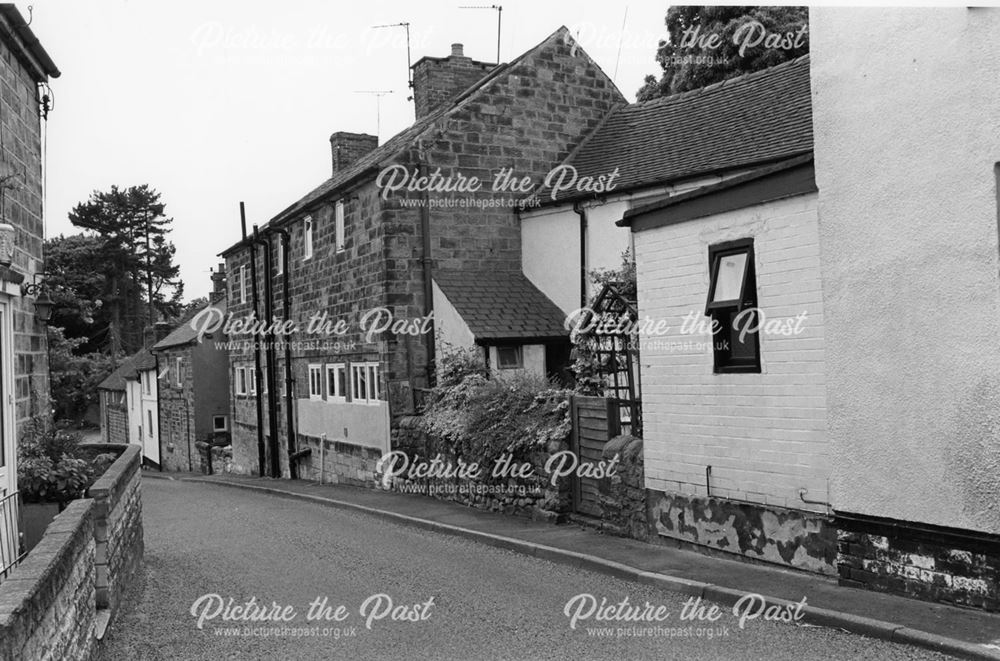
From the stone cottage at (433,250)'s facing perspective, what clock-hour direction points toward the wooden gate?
The wooden gate is roughly at 10 o'clock from the stone cottage.

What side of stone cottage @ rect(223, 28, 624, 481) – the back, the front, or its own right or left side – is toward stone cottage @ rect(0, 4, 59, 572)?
front

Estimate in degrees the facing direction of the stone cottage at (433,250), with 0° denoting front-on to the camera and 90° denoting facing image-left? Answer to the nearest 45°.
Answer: approximately 45°

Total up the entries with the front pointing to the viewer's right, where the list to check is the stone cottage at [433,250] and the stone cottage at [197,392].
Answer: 0

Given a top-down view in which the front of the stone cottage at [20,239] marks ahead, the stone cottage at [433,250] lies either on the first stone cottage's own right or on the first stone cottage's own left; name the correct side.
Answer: on the first stone cottage's own left

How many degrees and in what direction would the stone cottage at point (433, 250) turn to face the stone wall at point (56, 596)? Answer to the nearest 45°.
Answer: approximately 45° to its left

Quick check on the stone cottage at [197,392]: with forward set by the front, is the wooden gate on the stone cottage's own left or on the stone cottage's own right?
on the stone cottage's own left

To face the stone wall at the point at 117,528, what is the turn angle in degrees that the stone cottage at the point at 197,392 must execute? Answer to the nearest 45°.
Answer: approximately 45° to its left

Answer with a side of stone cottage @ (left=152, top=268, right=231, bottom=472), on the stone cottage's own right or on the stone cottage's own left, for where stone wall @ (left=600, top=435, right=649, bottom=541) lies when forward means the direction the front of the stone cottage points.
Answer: on the stone cottage's own left
